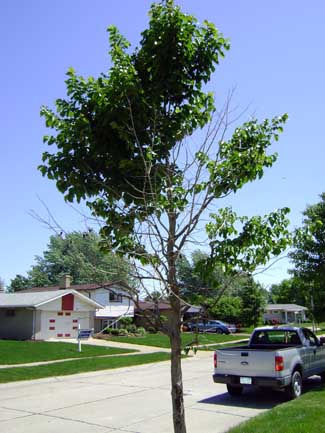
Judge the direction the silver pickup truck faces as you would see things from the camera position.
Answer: facing away from the viewer and to the right of the viewer

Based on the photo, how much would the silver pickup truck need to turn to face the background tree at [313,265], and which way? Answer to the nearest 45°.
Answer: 0° — it already faces it
